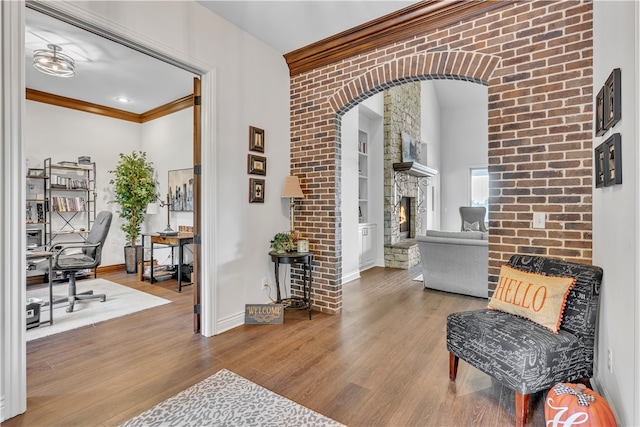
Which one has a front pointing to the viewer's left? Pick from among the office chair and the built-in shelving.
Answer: the office chair

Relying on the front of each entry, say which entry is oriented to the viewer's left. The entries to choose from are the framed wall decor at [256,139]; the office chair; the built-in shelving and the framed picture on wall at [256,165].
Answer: the office chair

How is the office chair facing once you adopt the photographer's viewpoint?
facing to the left of the viewer

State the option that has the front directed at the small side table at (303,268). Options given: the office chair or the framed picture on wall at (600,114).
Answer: the framed picture on wall

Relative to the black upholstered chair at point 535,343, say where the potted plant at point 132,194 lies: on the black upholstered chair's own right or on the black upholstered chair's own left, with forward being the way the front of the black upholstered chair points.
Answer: on the black upholstered chair's own right

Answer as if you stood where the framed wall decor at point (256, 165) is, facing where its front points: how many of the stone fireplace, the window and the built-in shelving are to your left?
3

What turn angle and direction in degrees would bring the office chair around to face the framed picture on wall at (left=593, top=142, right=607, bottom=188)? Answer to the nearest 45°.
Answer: approximately 135° to its left

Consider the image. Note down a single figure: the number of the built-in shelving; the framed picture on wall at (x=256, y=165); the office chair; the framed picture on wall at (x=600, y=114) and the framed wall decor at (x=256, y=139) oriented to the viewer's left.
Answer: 2

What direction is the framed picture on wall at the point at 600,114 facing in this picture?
to the viewer's left

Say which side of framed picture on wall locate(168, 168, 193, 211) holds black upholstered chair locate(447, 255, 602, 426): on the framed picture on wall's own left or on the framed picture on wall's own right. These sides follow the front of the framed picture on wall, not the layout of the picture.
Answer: on the framed picture on wall's own left

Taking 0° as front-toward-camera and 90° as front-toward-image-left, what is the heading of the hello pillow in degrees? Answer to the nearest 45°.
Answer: approximately 45°

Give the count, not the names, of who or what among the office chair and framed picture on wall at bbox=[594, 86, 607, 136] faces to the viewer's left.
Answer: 2

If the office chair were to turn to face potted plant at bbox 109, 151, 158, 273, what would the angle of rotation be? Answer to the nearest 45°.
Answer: approximately 90° to its right

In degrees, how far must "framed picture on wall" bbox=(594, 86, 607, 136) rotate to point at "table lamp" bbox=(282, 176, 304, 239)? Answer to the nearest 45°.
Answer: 0° — it already faces it

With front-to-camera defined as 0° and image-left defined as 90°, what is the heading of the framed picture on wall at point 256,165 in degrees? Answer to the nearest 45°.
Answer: approximately 315°

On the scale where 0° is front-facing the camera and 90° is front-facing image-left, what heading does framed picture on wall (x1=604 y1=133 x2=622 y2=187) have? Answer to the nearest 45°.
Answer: approximately 45°
